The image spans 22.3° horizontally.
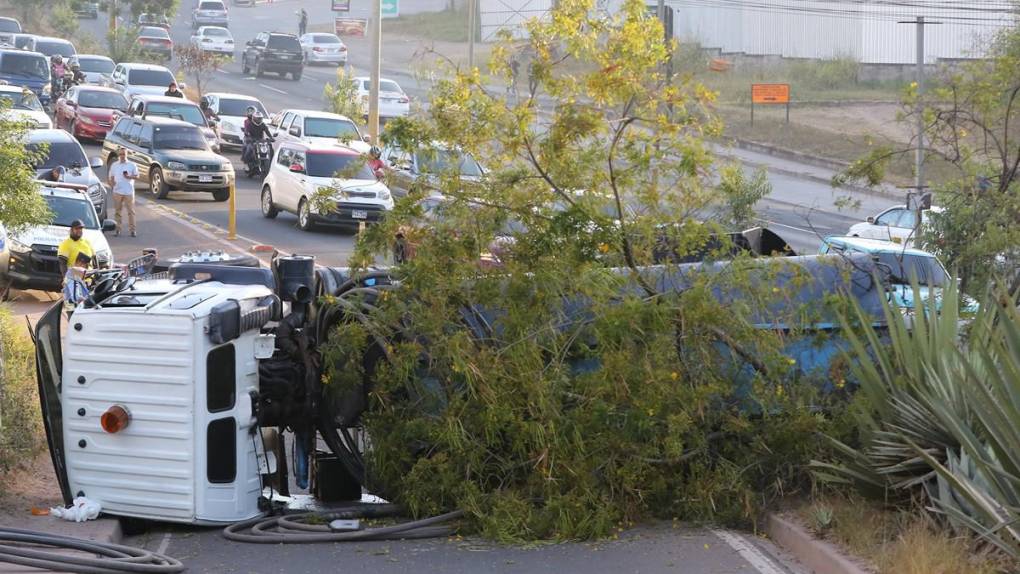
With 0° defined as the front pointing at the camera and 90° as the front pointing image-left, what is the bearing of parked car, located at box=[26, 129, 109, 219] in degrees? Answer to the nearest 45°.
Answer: approximately 315°

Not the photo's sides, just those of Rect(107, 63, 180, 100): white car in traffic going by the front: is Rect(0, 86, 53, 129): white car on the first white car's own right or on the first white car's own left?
on the first white car's own right

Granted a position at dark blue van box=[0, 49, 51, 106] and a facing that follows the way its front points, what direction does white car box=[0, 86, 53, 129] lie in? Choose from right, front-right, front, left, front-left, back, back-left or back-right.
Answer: front-right

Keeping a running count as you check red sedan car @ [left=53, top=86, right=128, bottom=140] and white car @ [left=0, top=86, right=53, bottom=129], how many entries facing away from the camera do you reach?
0

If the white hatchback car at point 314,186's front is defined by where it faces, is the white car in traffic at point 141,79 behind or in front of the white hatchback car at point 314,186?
behind

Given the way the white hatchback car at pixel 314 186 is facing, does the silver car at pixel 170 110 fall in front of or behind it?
behind

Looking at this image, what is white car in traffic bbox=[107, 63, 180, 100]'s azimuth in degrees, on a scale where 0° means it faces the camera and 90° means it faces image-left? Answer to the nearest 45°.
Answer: approximately 315°

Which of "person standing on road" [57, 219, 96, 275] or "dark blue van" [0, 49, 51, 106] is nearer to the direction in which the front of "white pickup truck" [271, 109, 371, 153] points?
the person standing on road

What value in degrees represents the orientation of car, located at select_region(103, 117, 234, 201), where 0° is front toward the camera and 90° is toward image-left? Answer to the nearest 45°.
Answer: approximately 315°

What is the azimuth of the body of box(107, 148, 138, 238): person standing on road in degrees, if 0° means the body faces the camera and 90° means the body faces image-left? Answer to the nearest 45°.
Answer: approximately 0°

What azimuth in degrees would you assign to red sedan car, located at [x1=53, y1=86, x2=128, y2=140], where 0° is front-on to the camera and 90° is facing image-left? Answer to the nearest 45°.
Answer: approximately 315°

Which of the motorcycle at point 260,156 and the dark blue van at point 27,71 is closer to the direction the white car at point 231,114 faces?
the motorcycle
